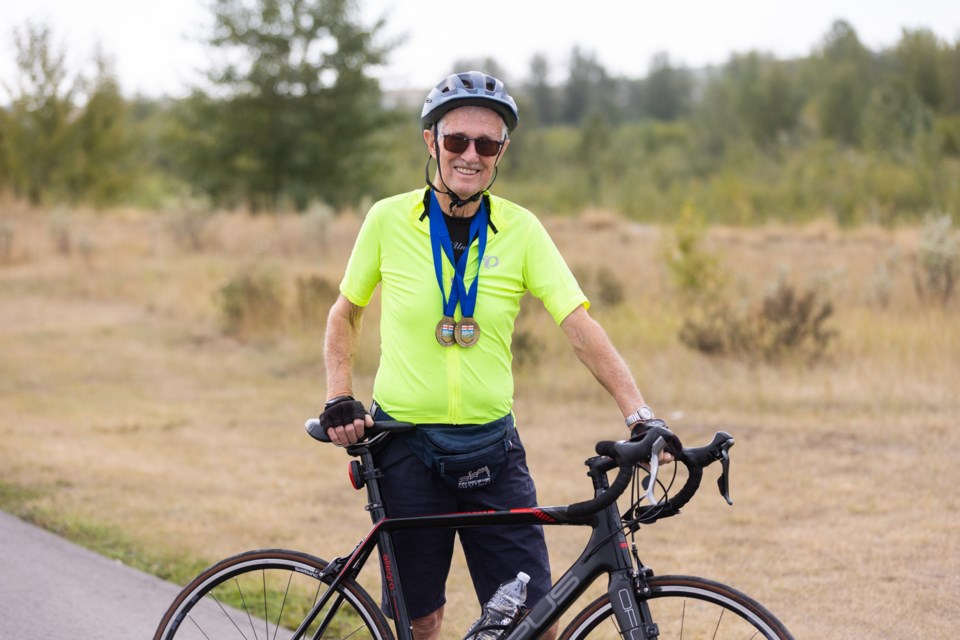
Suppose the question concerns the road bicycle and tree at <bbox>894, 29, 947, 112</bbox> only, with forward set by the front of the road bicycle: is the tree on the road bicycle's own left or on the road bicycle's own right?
on the road bicycle's own left

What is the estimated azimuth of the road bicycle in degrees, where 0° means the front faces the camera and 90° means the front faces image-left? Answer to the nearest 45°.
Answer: approximately 270°

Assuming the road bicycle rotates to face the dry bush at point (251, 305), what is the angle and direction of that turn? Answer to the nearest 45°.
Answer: approximately 90° to its left

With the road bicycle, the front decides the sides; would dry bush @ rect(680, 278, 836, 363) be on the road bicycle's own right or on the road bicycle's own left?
on the road bicycle's own left

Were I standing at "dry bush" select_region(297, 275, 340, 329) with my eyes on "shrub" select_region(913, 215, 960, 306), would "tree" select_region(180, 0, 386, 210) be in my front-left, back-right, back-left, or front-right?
front-left

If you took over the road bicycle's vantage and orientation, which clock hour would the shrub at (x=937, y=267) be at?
The shrub is roughly at 10 o'clock from the road bicycle.

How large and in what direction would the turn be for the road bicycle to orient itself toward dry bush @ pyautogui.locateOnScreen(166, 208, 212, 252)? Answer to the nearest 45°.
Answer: approximately 90° to its left

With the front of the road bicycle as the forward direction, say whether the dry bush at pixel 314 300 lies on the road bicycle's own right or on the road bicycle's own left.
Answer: on the road bicycle's own left

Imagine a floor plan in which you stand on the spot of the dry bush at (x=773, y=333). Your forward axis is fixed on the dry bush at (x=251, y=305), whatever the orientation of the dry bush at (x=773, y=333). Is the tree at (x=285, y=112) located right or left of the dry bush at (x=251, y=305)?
right

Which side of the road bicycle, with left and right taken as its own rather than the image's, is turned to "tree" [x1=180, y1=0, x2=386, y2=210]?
left
